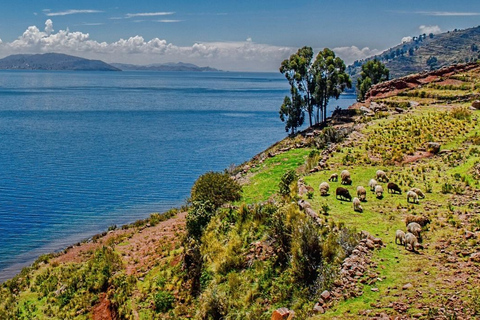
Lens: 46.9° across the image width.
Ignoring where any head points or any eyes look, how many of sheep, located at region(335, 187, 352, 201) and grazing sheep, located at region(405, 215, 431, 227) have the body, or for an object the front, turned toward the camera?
0

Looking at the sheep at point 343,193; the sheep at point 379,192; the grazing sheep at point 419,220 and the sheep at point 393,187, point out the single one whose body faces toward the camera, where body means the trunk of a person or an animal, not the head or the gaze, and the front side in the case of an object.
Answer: the sheep at point 379,192
